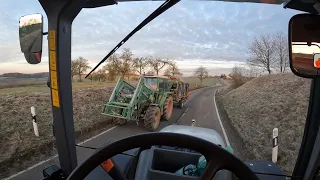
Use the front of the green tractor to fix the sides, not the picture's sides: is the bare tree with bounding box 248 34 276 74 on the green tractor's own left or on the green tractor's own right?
on the green tractor's own left

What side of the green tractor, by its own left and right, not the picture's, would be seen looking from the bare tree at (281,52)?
left

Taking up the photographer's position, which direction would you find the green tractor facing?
facing the viewer and to the left of the viewer
